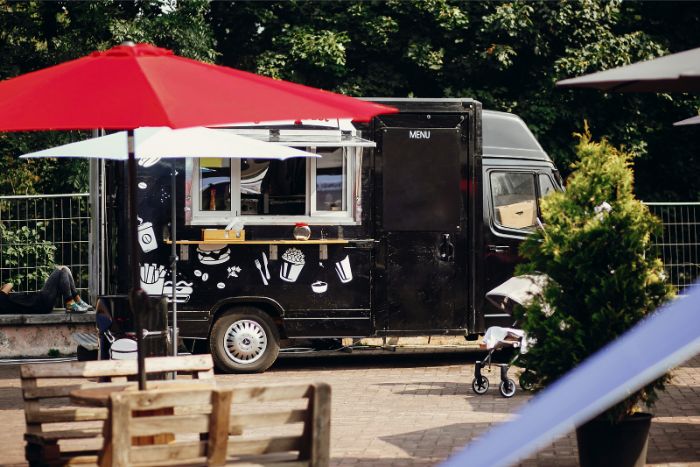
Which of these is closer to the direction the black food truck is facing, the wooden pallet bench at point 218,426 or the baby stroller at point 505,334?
the baby stroller

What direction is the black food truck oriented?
to the viewer's right

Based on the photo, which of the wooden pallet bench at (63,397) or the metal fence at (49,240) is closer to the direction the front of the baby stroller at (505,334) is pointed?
the wooden pallet bench

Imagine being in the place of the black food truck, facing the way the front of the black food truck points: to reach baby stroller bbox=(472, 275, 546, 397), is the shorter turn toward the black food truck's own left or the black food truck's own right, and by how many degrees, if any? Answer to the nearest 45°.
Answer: approximately 45° to the black food truck's own right

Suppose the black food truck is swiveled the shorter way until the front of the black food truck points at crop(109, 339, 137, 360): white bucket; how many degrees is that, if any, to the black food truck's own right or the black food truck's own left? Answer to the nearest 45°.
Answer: approximately 135° to the black food truck's own right

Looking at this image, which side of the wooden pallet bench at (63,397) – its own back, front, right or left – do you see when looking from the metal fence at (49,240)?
back

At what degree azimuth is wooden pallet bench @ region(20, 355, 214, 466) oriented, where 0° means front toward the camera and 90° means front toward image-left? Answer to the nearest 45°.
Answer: approximately 0°

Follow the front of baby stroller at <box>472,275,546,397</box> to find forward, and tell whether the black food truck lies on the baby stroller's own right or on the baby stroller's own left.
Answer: on the baby stroller's own right

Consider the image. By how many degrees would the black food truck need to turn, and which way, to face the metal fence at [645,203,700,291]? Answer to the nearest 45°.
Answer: approximately 45° to its left

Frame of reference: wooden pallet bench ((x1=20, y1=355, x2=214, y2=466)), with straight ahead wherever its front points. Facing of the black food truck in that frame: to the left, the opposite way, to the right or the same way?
to the left

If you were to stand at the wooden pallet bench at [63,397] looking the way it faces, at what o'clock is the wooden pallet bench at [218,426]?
the wooden pallet bench at [218,426] is roughly at 11 o'clock from the wooden pallet bench at [63,397].

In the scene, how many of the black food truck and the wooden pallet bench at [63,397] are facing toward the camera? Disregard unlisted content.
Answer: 1
